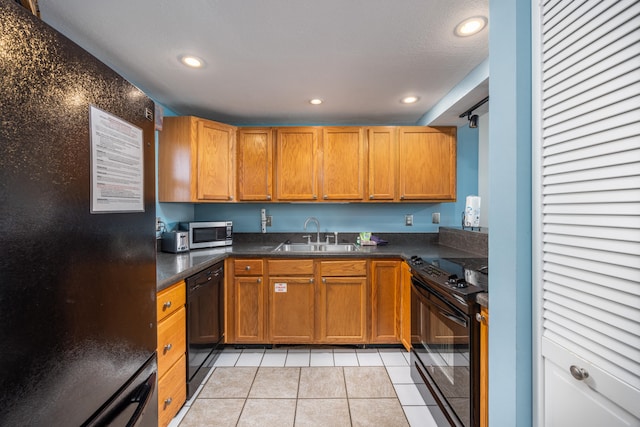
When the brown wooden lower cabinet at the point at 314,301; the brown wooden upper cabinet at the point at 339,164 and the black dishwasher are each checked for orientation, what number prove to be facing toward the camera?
2

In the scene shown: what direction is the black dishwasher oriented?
to the viewer's right

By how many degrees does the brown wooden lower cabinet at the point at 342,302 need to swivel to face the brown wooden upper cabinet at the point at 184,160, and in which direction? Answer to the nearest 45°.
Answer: approximately 90° to its right

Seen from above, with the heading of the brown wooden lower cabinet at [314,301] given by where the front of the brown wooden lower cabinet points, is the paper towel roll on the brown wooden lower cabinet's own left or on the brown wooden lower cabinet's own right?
on the brown wooden lower cabinet's own left
